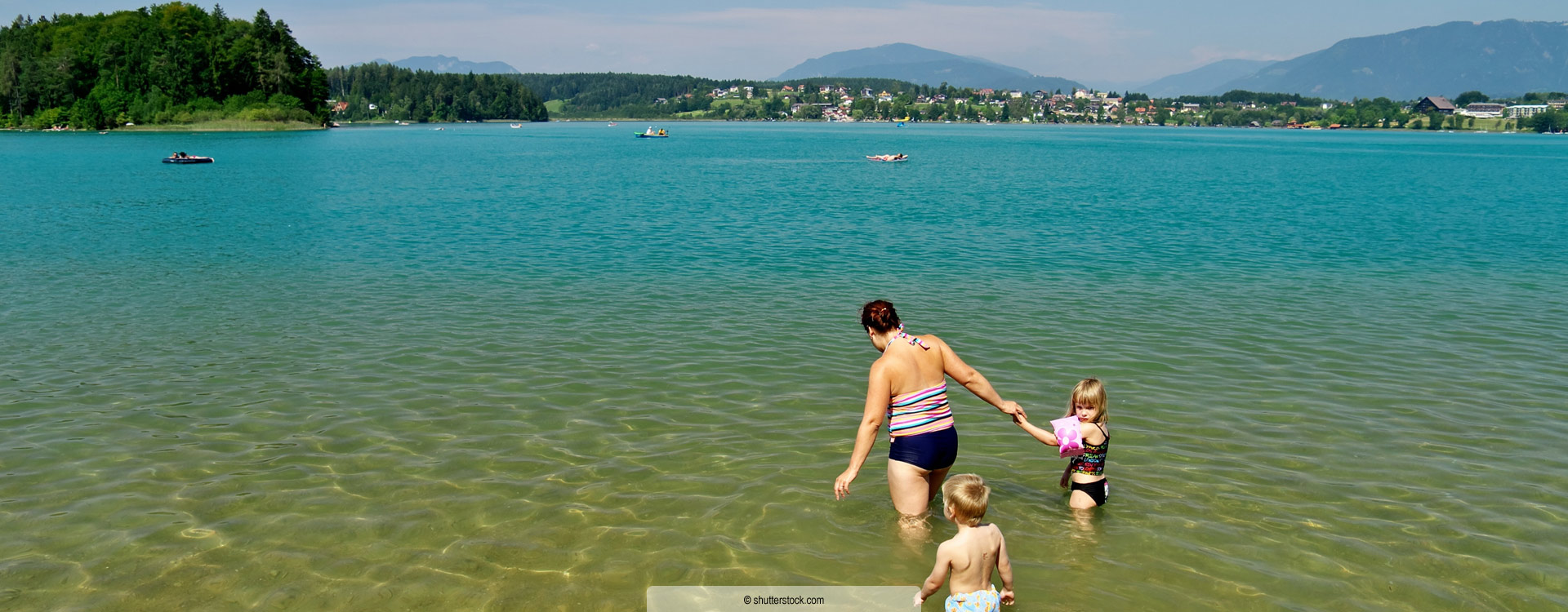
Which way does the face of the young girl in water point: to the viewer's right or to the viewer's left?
to the viewer's left

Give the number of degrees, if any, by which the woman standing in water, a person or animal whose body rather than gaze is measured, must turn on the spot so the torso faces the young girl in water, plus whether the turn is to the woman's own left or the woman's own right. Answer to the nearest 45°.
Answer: approximately 90° to the woman's own right

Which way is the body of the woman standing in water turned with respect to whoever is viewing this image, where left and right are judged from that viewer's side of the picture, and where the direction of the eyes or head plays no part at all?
facing away from the viewer and to the left of the viewer
